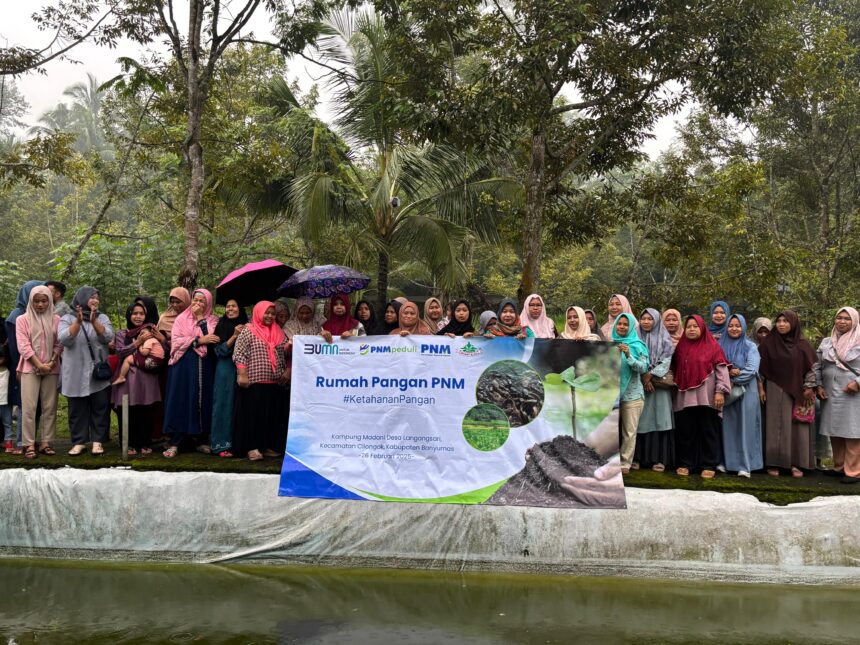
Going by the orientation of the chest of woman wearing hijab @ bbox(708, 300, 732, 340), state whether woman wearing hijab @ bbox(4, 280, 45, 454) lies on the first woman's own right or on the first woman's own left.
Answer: on the first woman's own right

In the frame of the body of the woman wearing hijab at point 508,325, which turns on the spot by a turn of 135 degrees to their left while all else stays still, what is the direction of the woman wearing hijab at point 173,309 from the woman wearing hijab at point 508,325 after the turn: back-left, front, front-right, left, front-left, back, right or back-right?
back-left

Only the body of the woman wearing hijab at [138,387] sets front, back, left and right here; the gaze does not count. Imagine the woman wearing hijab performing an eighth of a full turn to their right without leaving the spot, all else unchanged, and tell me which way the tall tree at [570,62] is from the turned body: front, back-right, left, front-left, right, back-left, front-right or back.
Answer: back-left

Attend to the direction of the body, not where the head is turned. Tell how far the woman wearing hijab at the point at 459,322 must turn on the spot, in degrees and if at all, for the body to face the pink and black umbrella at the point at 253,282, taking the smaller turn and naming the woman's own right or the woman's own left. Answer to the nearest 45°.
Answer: approximately 90° to the woman's own right

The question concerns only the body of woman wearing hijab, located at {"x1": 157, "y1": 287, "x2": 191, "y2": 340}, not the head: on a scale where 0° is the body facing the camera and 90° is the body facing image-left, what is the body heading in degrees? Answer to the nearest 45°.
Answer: approximately 45°

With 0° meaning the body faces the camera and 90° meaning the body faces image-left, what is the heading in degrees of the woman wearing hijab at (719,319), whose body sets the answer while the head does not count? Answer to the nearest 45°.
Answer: approximately 0°

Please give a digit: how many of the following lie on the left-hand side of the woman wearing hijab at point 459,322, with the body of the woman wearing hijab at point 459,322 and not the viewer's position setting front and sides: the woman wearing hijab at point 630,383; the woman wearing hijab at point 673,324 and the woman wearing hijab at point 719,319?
3
